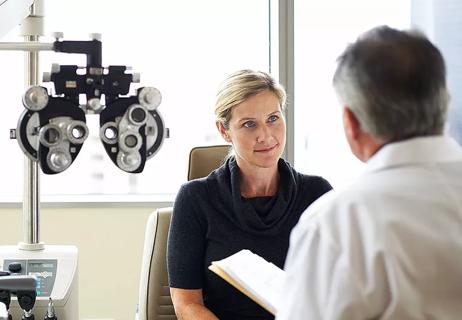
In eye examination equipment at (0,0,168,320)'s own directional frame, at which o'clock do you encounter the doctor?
The doctor is roughly at 11 o'clock from the eye examination equipment.

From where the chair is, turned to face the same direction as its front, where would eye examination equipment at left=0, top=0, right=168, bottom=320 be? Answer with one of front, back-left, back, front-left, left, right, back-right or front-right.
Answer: front-right

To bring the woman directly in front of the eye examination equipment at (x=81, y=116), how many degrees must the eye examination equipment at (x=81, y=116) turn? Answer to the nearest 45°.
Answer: approximately 135° to its left

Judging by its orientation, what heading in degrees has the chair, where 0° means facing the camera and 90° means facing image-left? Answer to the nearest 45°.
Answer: approximately 315°

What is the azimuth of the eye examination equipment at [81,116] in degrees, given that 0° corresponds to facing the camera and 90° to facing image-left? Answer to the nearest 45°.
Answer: approximately 0°

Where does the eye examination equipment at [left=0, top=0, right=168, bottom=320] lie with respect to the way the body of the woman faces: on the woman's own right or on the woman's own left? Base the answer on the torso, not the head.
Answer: on the woman's own right

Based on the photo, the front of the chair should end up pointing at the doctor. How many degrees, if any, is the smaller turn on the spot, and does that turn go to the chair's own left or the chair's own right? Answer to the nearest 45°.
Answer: approximately 45° to the chair's own right

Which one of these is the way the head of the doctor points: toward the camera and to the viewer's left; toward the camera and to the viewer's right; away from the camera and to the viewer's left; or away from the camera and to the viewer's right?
away from the camera and to the viewer's left

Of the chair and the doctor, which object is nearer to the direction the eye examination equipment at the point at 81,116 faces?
the doctor

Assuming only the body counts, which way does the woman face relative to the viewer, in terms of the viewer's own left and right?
facing the viewer and to the right of the viewer
